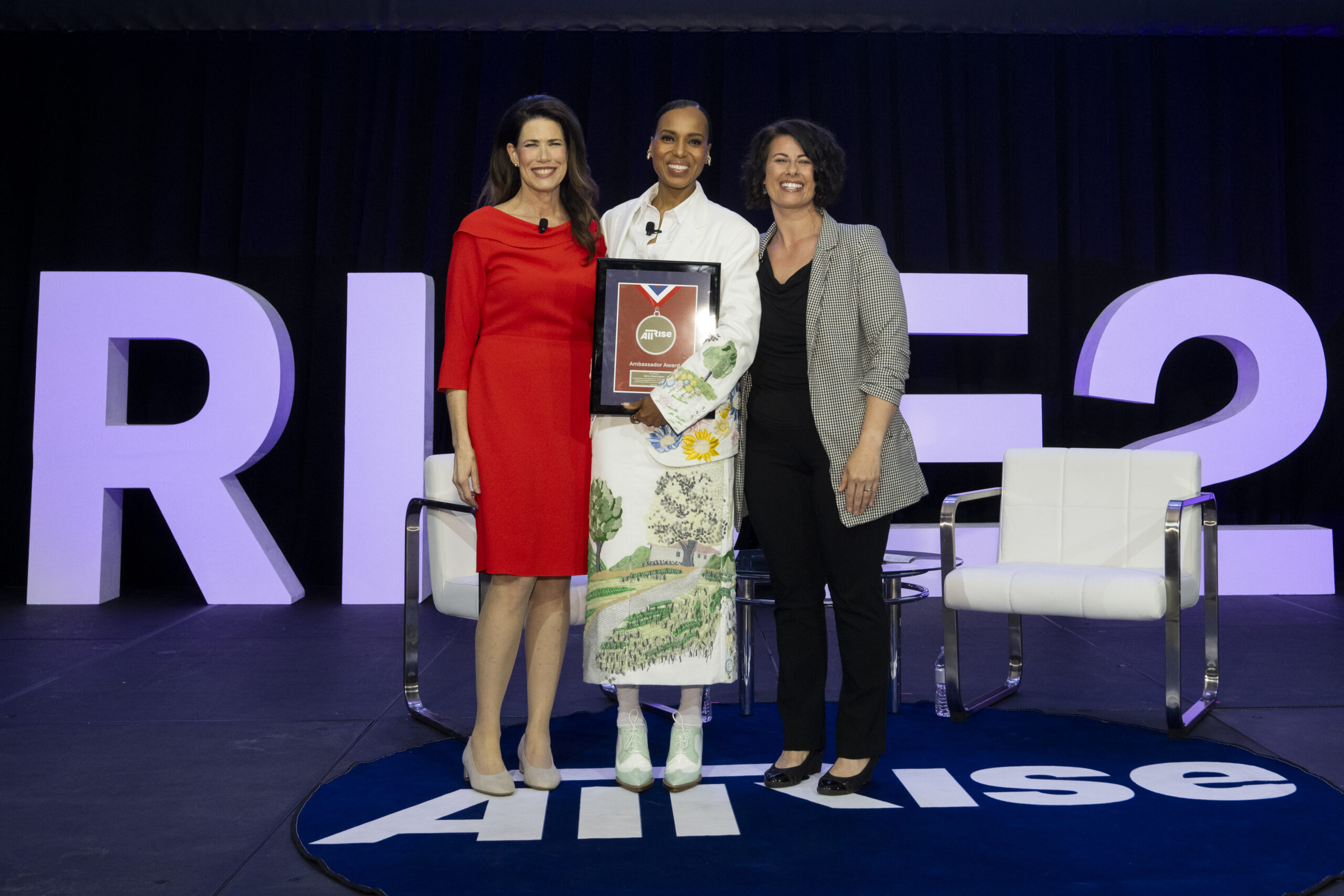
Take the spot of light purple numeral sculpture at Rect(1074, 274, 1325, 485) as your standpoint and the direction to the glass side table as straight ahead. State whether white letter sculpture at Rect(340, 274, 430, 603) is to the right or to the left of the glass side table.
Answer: right

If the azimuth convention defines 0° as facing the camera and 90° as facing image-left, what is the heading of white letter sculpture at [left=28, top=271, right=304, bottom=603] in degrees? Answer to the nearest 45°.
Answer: approximately 0°

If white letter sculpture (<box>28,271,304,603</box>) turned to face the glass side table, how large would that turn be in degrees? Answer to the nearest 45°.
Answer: approximately 45° to its left

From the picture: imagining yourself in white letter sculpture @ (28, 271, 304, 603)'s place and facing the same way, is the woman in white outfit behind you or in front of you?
in front

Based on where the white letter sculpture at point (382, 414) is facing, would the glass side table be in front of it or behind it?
in front

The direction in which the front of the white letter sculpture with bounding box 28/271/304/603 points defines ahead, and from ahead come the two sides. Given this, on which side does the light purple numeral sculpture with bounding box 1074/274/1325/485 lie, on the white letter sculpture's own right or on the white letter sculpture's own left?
on the white letter sculpture's own left

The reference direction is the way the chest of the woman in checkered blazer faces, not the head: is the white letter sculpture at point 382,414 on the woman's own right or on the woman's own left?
on the woman's own right

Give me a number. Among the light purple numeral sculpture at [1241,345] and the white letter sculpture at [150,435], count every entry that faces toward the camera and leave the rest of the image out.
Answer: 2

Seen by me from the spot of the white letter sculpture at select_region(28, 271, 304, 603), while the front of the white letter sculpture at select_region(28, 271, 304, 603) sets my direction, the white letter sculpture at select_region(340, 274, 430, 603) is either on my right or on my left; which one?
on my left
